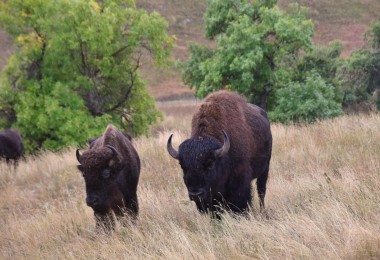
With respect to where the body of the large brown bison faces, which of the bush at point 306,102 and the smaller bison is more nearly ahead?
the smaller bison

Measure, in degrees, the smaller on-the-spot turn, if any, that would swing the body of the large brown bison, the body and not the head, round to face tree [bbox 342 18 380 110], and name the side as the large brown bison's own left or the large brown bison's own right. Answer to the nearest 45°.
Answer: approximately 135° to the large brown bison's own right

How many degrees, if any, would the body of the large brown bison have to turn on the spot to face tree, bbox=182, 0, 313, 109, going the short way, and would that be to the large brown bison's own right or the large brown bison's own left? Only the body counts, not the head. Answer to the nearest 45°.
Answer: approximately 135° to the large brown bison's own right

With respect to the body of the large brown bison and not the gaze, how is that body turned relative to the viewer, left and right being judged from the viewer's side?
facing the viewer and to the left of the viewer

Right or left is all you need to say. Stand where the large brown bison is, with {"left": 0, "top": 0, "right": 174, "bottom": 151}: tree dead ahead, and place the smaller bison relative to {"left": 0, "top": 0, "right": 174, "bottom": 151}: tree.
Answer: left

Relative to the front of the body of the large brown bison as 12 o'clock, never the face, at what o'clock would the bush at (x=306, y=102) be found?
The bush is roughly at 5 o'clock from the large brown bison.

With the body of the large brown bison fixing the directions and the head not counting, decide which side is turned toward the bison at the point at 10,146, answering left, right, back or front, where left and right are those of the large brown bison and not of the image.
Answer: right

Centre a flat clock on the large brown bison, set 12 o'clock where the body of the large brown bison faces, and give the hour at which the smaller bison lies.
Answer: The smaller bison is roughly at 2 o'clock from the large brown bison.
